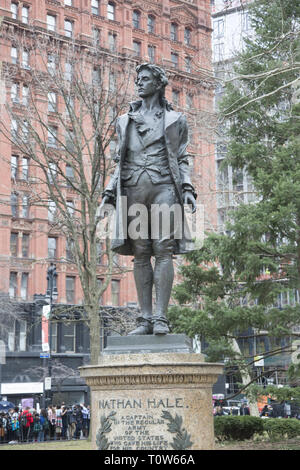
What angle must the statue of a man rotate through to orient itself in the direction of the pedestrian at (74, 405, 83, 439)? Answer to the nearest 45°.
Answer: approximately 180°

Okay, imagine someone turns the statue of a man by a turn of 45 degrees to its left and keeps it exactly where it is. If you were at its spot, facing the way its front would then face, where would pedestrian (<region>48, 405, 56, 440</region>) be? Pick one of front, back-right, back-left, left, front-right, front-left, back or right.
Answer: back-left

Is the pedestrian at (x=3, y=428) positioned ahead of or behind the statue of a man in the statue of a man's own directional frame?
behind

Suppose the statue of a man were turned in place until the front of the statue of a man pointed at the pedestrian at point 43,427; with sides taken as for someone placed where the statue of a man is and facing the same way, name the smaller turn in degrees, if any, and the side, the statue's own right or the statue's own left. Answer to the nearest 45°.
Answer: approximately 180°

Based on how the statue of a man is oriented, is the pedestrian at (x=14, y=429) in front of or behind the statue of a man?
behind

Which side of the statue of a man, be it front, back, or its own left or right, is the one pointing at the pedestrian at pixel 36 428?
back

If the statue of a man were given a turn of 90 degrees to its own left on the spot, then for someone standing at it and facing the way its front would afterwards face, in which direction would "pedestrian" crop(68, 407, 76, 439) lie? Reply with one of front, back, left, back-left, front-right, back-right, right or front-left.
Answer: left

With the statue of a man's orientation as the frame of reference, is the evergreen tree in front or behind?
behind

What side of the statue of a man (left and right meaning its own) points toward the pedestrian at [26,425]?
back

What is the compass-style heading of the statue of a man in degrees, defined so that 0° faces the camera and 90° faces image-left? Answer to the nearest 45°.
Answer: approximately 0°
